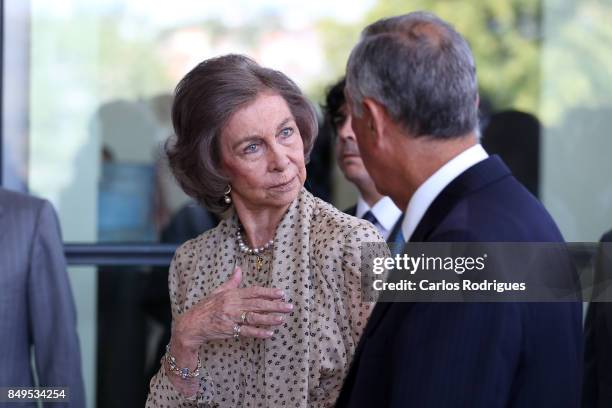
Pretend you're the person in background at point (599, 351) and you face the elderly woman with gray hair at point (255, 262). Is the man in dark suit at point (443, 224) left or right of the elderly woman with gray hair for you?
left

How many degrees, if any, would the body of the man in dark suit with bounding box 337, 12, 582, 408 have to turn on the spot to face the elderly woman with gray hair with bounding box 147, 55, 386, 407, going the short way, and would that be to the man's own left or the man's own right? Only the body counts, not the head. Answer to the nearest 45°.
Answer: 0° — they already face them

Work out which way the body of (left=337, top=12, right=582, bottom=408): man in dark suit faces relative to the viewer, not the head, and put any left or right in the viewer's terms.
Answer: facing away from the viewer and to the left of the viewer

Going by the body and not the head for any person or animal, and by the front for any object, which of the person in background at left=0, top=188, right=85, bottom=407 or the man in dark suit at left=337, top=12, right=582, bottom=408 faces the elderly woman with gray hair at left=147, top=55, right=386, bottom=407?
the man in dark suit

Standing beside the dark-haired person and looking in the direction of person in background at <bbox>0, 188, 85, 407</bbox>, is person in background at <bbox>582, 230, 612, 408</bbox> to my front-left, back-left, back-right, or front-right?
back-left

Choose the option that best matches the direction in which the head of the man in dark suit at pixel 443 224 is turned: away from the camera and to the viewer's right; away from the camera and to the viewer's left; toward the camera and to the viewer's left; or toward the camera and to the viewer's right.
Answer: away from the camera and to the viewer's left
